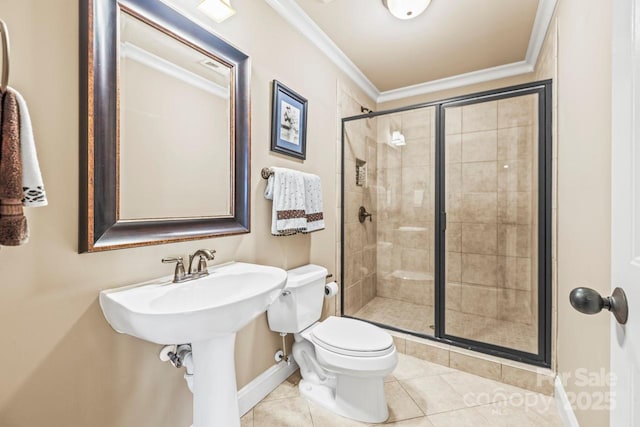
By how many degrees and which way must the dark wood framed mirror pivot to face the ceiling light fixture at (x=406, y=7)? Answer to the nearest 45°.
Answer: approximately 45° to its left

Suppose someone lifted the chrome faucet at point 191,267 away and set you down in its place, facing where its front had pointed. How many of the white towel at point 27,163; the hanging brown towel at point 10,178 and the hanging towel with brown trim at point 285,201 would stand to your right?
2

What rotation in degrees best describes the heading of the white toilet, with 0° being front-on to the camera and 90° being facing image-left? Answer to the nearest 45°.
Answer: approximately 315°

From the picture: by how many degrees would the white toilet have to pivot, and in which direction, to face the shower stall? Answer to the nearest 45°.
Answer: approximately 90° to its left

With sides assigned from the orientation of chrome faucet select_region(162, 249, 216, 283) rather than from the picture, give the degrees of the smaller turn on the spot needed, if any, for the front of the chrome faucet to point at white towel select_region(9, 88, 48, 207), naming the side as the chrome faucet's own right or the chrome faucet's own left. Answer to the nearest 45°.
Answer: approximately 90° to the chrome faucet's own right

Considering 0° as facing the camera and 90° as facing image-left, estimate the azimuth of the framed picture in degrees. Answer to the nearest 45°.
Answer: approximately 315°
